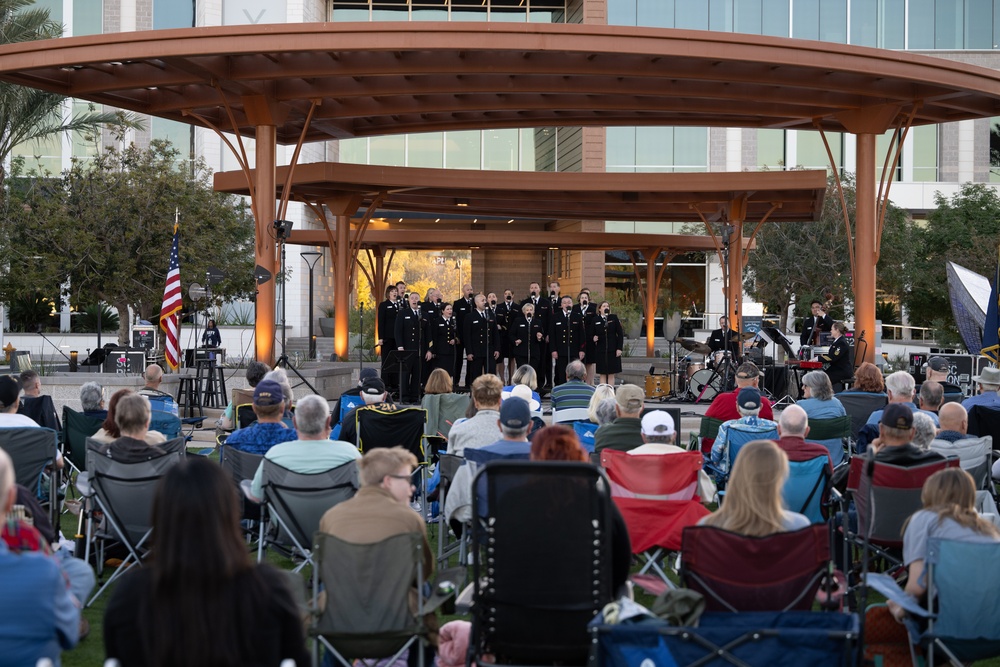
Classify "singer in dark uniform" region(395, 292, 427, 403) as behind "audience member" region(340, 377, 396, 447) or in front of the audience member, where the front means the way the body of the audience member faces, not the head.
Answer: in front

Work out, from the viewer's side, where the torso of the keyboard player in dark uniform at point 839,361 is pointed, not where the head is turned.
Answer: to the viewer's left

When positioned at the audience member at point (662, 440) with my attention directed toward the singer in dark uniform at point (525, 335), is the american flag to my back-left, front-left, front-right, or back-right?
front-left

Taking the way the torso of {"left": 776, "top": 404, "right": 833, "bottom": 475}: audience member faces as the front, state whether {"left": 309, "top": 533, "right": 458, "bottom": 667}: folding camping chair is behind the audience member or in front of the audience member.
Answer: behind

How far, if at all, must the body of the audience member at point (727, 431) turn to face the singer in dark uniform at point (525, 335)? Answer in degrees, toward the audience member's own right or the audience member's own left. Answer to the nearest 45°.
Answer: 0° — they already face them

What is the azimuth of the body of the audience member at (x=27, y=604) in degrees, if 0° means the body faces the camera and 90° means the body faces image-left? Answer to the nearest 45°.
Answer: approximately 180°

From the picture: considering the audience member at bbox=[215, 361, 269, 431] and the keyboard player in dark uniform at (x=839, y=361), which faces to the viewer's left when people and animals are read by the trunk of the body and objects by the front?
the keyboard player in dark uniform

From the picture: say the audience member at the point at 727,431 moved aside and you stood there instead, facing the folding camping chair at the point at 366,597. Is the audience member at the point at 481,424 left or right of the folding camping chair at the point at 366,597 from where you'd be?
right

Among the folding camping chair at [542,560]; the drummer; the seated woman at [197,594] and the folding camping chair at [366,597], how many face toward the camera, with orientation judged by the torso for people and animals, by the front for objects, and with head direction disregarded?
1

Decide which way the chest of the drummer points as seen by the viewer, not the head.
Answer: toward the camera

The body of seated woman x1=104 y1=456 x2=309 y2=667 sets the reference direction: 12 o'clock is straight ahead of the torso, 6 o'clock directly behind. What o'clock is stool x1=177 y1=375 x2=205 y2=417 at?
The stool is roughly at 12 o'clock from the seated woman.

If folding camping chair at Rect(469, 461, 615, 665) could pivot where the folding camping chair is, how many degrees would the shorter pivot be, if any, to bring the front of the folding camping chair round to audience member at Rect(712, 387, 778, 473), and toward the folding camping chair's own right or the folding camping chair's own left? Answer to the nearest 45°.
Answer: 0° — it already faces them

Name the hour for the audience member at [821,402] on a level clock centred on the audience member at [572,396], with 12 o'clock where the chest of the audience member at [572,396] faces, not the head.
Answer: the audience member at [821,402] is roughly at 4 o'clock from the audience member at [572,396].

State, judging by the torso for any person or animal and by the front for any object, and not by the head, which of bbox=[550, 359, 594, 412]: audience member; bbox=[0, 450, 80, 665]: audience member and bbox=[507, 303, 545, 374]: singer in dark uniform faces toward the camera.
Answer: the singer in dark uniform

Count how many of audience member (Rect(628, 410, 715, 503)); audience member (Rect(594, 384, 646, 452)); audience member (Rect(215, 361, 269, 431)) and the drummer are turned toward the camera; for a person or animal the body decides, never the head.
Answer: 1

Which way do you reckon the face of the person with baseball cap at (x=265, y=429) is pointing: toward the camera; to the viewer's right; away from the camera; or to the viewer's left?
away from the camera

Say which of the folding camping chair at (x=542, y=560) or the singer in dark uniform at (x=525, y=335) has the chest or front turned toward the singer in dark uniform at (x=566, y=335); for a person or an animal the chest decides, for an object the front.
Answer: the folding camping chair

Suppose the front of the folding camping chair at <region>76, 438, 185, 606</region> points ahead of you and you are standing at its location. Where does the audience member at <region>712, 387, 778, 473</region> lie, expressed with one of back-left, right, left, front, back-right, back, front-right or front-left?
right

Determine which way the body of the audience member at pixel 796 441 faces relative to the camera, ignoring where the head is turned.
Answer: away from the camera

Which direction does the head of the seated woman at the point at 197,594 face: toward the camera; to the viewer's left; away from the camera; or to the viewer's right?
away from the camera

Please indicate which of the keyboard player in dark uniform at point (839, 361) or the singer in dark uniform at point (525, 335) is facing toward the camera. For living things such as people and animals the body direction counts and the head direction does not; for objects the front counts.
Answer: the singer in dark uniform at point (525, 335)

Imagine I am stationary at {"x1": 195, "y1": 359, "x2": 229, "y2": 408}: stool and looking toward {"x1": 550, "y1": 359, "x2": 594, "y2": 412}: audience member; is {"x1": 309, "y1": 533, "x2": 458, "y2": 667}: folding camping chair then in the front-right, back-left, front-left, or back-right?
front-right

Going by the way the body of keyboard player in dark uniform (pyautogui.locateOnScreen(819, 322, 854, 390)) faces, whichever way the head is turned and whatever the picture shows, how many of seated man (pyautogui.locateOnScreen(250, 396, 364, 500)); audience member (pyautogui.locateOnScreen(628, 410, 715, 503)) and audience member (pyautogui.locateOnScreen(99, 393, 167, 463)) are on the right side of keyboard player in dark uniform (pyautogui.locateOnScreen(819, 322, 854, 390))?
0

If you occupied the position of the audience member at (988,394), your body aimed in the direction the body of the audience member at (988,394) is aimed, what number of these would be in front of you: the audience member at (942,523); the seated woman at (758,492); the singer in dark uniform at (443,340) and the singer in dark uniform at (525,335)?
2

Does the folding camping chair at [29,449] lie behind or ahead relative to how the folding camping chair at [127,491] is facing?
ahead

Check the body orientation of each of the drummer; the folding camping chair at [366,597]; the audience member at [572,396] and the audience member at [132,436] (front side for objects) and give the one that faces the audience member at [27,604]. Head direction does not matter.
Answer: the drummer
